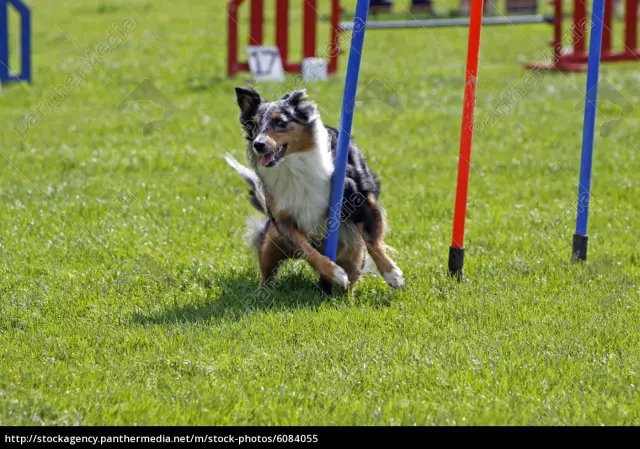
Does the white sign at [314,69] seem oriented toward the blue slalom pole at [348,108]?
yes

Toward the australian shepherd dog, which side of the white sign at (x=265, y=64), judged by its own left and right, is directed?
front

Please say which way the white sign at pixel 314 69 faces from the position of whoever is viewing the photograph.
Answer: facing the viewer

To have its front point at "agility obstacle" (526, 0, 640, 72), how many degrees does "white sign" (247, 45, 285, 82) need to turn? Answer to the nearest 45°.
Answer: approximately 90° to its left

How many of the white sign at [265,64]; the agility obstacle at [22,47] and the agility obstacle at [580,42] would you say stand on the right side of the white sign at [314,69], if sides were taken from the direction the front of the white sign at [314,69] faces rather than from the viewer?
2

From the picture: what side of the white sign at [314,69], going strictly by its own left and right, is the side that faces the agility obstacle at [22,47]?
right

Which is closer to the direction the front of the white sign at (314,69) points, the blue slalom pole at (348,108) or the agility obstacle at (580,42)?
the blue slalom pole

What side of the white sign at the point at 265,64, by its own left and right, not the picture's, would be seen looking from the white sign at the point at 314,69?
left

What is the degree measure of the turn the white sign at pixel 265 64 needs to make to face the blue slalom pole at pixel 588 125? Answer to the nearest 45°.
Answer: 0° — it already faces it

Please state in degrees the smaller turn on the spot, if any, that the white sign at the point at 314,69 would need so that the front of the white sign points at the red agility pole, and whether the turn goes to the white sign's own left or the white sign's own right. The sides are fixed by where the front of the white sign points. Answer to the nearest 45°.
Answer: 0° — it already faces it

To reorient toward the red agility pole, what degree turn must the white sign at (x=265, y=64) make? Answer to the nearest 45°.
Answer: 0° — it already faces it

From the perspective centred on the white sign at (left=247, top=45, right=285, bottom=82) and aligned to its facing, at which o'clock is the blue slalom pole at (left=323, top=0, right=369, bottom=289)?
The blue slalom pole is roughly at 12 o'clock from the white sign.

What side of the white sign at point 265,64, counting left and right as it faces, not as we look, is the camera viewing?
front

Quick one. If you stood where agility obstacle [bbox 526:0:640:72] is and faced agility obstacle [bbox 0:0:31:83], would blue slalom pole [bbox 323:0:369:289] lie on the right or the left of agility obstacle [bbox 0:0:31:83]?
left
